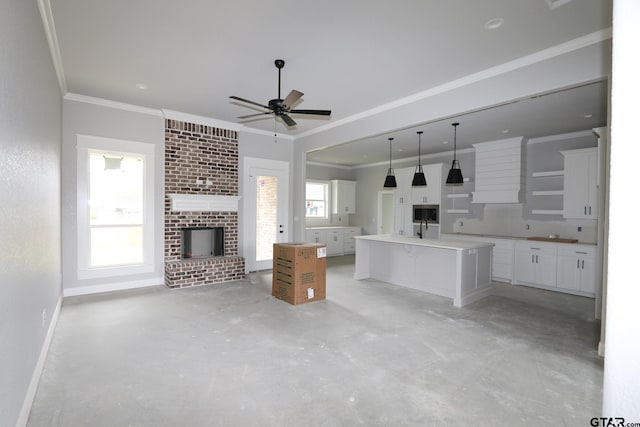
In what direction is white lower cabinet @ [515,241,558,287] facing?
toward the camera

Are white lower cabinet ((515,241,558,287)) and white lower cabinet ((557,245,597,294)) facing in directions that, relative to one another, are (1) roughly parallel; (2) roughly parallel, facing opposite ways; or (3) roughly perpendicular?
roughly parallel

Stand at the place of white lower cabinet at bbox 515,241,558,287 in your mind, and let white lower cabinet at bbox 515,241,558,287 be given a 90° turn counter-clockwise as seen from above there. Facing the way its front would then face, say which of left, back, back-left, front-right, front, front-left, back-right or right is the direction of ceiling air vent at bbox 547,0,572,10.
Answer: right

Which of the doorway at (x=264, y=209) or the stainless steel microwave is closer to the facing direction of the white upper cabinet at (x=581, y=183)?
the doorway

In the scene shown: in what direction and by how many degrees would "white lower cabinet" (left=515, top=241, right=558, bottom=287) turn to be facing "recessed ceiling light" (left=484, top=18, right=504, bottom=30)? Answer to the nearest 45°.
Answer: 0° — it already faces it

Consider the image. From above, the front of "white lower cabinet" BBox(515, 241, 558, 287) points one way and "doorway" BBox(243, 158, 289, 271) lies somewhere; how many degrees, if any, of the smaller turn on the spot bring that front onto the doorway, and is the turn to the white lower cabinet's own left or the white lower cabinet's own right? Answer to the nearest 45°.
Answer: approximately 45° to the white lower cabinet's own right

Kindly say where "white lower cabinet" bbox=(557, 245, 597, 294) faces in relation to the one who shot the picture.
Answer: facing the viewer

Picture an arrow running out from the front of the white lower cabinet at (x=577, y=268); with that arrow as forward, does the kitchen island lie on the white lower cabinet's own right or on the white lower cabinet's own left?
on the white lower cabinet's own right

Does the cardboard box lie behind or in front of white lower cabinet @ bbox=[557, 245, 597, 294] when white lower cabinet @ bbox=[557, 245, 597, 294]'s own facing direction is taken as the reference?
in front

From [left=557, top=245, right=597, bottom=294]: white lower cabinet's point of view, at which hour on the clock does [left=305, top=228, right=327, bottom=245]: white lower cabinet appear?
[left=305, top=228, right=327, bottom=245]: white lower cabinet is roughly at 3 o'clock from [left=557, top=245, right=597, bottom=294]: white lower cabinet.

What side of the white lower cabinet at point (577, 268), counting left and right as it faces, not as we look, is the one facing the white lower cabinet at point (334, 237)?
right

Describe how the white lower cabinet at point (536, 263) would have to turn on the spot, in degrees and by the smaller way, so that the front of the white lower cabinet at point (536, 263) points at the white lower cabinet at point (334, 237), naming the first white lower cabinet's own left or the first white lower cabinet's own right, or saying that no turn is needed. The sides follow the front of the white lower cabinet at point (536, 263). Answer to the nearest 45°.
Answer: approximately 90° to the first white lower cabinet's own right

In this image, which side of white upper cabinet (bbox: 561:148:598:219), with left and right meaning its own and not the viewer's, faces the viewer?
front

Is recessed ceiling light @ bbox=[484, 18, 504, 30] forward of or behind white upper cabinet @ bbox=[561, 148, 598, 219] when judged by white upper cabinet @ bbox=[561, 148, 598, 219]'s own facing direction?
forward

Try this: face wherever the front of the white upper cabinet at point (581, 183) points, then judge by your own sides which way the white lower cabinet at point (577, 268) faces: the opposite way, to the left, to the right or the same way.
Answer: the same way
